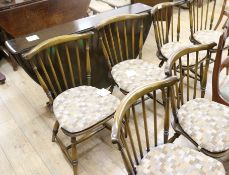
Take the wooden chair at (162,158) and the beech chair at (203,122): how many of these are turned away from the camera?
0

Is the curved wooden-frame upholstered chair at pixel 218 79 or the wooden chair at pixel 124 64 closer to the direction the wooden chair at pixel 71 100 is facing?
the curved wooden-frame upholstered chair

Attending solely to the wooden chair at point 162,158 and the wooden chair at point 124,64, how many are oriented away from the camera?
0

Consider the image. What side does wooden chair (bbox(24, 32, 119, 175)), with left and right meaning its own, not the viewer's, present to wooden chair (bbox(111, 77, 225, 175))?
front

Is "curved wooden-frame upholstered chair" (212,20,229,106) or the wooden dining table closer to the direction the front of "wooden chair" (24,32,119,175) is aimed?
the curved wooden-frame upholstered chair

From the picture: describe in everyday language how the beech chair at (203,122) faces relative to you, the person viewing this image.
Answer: facing the viewer and to the right of the viewer

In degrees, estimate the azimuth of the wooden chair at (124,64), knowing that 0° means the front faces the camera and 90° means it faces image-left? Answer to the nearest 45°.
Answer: approximately 315°

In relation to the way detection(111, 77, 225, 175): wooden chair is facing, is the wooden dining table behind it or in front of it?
behind

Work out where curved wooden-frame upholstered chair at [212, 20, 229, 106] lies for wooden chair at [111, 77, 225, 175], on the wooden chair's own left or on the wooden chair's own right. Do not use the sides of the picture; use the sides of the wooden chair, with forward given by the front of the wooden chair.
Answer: on the wooden chair's own left
